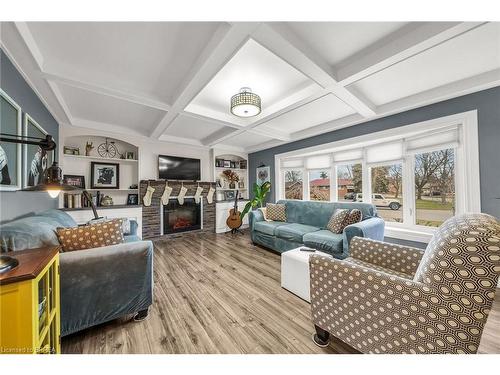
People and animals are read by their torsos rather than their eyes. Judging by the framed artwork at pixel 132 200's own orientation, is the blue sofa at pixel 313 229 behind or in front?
in front

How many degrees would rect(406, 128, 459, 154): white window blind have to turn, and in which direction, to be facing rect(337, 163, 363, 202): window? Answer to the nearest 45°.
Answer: approximately 45° to its right

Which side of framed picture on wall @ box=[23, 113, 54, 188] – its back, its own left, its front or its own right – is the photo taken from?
right

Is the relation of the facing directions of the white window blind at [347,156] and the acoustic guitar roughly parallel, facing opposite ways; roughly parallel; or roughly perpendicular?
roughly perpendicular

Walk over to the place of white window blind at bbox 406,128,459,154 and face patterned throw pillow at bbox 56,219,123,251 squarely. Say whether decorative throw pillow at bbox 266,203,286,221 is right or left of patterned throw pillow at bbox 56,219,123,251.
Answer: right

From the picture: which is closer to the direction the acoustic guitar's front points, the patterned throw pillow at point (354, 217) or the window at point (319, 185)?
the patterned throw pillow

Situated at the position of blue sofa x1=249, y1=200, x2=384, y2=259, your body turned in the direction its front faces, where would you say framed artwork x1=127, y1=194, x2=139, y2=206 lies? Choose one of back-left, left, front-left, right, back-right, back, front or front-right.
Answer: front-right

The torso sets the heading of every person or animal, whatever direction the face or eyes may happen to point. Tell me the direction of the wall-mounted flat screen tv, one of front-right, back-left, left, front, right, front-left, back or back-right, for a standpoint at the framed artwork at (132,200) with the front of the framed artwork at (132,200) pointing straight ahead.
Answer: left

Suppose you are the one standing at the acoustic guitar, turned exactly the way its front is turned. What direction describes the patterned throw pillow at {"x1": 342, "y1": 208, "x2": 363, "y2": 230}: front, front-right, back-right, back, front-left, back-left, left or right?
front-left

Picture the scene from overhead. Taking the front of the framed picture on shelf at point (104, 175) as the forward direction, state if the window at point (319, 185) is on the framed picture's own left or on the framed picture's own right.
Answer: on the framed picture's own left

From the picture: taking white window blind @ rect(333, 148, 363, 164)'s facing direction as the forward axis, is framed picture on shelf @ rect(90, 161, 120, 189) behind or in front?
in front

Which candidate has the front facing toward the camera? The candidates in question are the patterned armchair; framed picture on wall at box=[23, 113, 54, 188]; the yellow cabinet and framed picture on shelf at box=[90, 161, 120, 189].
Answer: framed picture on shelf at box=[90, 161, 120, 189]

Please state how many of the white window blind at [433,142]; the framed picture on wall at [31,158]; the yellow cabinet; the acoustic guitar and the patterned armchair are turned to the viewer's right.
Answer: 2

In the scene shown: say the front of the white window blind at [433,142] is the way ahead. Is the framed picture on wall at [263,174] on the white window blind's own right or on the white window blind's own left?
on the white window blind's own right
